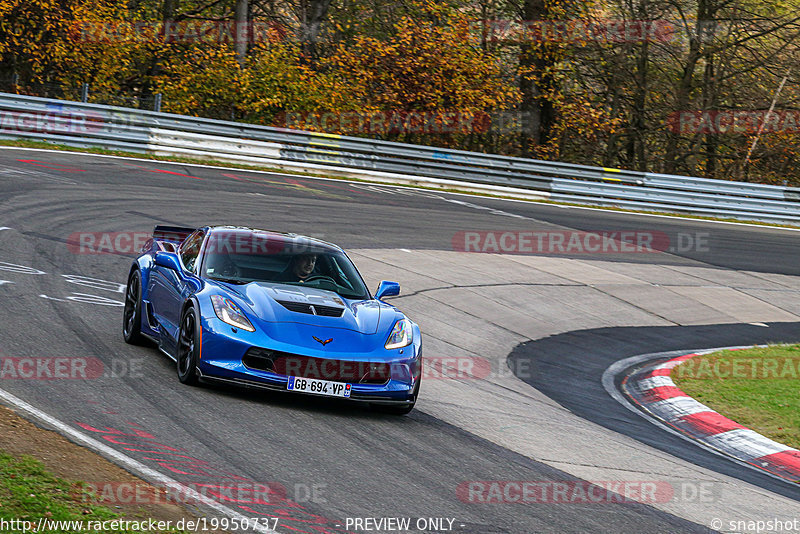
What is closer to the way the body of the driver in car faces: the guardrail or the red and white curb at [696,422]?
the red and white curb

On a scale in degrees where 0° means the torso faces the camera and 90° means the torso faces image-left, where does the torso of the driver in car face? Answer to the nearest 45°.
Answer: approximately 315°

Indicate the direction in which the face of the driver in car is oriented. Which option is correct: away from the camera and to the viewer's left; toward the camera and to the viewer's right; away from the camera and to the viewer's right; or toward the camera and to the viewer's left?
toward the camera and to the viewer's right

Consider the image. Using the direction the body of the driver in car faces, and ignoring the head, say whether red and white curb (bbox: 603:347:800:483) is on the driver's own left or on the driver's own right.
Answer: on the driver's own left

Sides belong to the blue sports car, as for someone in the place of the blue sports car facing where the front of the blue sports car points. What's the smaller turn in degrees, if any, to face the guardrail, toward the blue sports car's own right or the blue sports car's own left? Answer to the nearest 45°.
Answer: approximately 135° to the blue sports car's own left

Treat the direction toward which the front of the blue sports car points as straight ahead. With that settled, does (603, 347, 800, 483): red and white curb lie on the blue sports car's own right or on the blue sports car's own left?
on the blue sports car's own left
